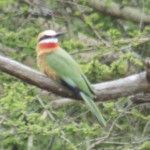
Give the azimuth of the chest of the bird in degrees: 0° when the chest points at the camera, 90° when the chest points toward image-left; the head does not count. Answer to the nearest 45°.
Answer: approximately 90°
